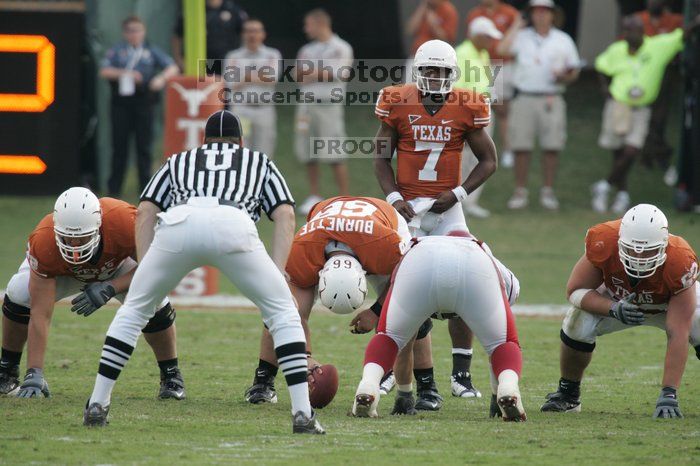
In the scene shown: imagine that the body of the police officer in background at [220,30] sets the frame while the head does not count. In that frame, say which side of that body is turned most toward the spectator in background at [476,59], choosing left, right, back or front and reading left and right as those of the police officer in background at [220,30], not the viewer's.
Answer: left

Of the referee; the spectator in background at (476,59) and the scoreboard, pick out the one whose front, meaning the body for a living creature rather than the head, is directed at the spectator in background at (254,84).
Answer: the referee

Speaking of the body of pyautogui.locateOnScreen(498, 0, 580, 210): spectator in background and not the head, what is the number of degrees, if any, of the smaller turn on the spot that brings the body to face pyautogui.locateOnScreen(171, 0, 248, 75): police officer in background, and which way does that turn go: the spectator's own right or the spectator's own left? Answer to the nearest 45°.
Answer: approximately 90° to the spectator's own right

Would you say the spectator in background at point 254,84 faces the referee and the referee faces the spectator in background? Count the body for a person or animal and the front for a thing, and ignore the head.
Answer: yes

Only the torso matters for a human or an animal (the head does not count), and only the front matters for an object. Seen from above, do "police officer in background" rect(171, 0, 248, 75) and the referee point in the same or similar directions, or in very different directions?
very different directions

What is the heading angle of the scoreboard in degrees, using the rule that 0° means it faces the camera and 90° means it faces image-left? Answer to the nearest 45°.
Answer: approximately 0°

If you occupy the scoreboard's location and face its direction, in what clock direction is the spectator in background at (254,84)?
The spectator in background is roughly at 9 o'clock from the scoreboard.

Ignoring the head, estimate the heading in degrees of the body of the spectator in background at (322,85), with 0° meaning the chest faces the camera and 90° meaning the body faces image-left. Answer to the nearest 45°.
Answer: approximately 45°

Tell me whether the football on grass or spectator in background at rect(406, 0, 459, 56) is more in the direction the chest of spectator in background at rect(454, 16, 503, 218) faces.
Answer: the football on grass
